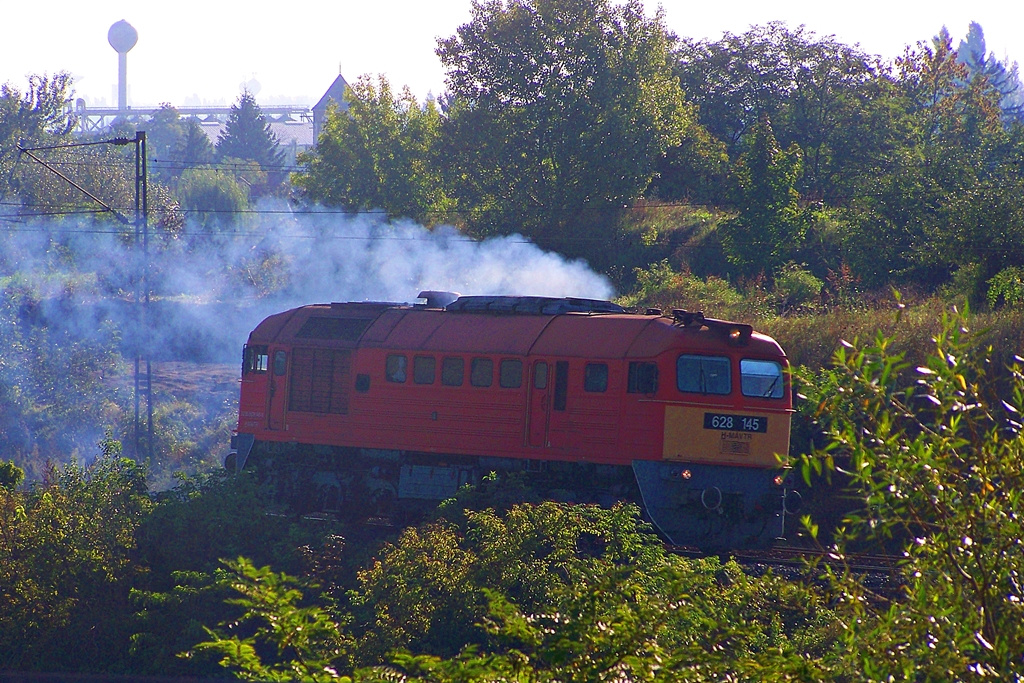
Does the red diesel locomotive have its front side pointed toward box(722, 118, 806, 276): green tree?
no

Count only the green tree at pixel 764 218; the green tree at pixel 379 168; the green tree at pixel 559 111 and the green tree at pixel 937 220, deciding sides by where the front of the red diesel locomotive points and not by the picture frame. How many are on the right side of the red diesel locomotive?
0

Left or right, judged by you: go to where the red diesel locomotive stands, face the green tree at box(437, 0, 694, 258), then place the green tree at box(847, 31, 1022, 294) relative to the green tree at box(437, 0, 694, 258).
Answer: right

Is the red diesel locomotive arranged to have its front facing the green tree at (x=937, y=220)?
no

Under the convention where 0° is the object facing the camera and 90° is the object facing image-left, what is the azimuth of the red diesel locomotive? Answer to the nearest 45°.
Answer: approximately 315°

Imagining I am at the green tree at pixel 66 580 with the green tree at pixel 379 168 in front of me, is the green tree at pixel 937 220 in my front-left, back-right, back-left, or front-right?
front-right

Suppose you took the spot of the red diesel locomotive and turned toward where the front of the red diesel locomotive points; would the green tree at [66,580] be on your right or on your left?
on your right

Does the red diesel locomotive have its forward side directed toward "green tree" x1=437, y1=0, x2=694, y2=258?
no

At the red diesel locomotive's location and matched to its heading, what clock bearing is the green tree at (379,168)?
The green tree is roughly at 7 o'clock from the red diesel locomotive.

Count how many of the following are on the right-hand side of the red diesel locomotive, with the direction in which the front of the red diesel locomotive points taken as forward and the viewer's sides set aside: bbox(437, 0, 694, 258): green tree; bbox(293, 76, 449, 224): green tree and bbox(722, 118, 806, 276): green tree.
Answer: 0
